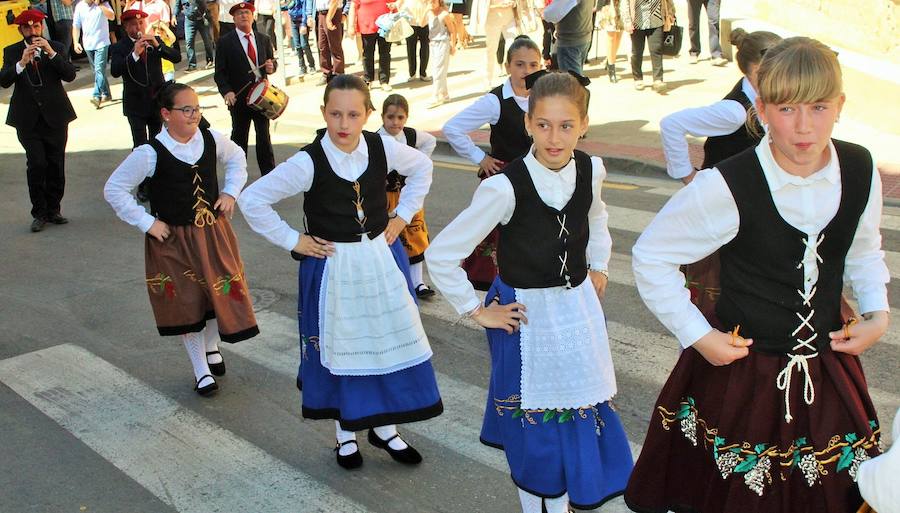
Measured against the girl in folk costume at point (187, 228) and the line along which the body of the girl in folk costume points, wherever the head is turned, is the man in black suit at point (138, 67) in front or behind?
behind

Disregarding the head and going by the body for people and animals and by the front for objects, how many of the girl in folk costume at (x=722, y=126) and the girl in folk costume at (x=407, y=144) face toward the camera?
1

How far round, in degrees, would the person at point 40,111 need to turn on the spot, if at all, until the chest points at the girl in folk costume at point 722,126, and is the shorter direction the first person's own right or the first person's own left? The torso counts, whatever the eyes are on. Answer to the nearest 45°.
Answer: approximately 45° to the first person's own left

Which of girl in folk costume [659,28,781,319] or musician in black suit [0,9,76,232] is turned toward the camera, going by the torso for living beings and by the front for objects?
the musician in black suit

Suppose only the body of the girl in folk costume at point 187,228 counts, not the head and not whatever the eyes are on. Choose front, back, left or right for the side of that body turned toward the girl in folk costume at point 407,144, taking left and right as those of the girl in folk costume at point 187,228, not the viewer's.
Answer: left

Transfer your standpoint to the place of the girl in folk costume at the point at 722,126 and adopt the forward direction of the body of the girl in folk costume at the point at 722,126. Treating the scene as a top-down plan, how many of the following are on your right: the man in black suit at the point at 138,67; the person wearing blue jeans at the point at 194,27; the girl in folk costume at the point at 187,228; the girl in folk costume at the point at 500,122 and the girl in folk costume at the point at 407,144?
0

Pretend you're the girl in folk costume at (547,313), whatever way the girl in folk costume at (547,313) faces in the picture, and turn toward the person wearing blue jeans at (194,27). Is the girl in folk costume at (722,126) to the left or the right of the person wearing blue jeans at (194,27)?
right

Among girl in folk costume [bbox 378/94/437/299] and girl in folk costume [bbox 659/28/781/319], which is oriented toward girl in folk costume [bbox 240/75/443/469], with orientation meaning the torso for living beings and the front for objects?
girl in folk costume [bbox 378/94/437/299]

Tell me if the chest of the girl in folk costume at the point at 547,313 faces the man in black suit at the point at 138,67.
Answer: no

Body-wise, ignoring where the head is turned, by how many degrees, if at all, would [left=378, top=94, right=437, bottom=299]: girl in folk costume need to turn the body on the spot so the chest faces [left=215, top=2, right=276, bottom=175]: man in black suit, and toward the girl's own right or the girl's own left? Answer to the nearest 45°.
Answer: approximately 135° to the girl's own right

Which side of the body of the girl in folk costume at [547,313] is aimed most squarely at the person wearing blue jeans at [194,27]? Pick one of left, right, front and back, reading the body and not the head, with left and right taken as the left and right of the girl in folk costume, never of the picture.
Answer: back

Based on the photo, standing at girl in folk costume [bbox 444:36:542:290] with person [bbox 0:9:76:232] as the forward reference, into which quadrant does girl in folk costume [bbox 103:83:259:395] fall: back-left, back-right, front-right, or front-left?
front-left

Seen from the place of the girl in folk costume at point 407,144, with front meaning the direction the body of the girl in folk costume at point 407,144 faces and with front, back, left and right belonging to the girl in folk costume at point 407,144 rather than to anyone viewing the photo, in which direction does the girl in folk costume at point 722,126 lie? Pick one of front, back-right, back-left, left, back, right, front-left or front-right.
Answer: front-left

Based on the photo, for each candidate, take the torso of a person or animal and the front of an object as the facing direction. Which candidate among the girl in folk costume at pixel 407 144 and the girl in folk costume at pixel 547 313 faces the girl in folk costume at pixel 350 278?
the girl in folk costume at pixel 407 144

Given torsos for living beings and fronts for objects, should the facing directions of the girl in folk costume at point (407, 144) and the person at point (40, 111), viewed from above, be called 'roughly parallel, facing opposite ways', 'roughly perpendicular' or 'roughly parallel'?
roughly parallel

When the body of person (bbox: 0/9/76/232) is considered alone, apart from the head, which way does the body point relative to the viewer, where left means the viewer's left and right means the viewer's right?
facing the viewer

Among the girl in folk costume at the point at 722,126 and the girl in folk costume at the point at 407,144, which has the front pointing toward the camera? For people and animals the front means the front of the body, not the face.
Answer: the girl in folk costume at the point at 407,144

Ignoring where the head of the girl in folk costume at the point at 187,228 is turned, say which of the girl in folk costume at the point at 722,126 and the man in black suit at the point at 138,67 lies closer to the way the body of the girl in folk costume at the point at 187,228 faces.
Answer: the girl in folk costume

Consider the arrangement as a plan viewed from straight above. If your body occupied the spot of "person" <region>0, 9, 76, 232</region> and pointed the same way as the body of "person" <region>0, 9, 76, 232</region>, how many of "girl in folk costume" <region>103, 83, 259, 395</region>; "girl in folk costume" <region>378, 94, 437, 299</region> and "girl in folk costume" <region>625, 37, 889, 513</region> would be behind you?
0

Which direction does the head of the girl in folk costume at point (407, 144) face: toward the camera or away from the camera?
toward the camera

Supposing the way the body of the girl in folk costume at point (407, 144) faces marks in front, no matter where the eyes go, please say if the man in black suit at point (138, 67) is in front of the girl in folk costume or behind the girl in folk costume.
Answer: behind
